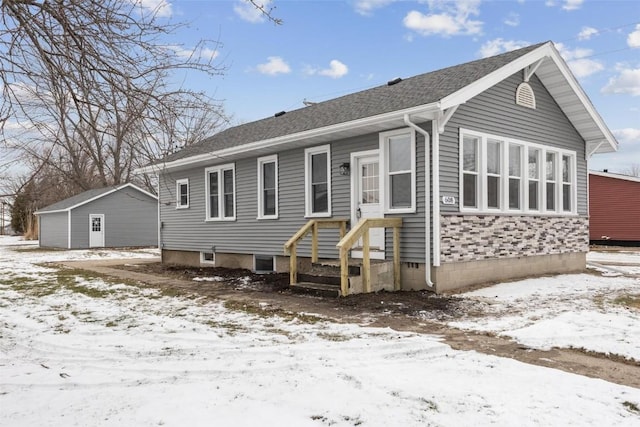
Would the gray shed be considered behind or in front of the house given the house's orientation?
behind

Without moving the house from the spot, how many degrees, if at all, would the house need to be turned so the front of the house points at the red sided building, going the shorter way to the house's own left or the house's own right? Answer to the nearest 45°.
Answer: approximately 90° to the house's own left

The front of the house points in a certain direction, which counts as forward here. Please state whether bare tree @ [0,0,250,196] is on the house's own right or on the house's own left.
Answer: on the house's own right

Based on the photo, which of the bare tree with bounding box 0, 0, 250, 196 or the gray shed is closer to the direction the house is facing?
the bare tree
